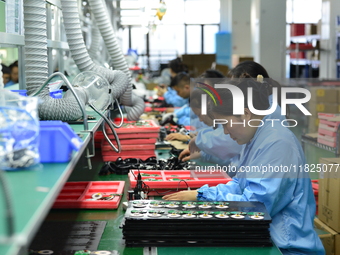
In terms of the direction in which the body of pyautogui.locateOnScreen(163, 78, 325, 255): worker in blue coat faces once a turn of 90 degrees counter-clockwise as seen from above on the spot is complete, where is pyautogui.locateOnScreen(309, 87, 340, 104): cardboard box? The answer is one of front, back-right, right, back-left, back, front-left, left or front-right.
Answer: back

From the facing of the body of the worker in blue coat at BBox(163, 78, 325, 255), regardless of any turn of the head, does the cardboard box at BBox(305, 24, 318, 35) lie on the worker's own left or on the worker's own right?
on the worker's own right

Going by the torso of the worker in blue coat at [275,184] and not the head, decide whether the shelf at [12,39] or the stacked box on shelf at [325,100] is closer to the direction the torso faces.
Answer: the shelf

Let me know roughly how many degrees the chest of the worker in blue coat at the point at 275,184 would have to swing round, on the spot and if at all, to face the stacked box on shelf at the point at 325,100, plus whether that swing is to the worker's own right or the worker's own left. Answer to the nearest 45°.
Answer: approximately 90° to the worker's own right

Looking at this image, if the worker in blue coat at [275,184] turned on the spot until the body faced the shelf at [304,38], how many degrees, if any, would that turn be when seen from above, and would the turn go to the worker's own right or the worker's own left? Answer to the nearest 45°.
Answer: approximately 90° to the worker's own right

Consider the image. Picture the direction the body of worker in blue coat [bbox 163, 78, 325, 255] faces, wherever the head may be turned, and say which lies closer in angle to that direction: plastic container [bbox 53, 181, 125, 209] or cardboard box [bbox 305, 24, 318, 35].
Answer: the plastic container

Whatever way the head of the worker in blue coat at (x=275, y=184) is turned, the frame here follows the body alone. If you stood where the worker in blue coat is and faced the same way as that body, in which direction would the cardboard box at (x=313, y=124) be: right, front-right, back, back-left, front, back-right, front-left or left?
right

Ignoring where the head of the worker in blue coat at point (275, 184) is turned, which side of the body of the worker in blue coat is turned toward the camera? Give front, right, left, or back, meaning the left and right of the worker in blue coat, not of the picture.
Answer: left
